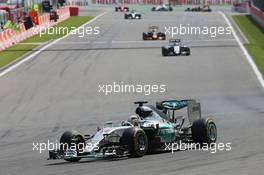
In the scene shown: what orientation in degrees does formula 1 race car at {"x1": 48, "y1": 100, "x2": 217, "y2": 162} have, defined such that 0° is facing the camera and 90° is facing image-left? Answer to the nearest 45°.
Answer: approximately 45°

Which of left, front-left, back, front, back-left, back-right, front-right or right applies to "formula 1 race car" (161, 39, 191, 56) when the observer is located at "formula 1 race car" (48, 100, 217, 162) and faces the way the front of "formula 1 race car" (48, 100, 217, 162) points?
back-right
